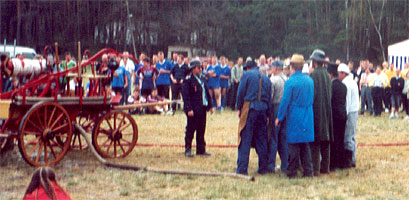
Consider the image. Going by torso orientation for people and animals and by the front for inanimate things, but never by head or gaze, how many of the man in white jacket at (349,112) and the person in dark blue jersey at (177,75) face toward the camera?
1

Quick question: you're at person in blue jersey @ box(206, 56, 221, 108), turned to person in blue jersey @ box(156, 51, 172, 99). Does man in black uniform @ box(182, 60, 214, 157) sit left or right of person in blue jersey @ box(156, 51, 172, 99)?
left

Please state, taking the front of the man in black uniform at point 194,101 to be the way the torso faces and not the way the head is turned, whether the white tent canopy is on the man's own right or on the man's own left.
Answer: on the man's own left

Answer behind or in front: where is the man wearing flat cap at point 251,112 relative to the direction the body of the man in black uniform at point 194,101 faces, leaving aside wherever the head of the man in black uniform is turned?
in front

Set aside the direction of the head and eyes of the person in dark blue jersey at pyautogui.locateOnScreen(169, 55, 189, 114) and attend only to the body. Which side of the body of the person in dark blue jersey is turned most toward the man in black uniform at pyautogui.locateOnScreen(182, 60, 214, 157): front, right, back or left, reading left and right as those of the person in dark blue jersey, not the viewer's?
front

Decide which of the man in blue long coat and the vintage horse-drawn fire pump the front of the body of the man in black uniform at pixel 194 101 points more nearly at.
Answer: the man in blue long coat

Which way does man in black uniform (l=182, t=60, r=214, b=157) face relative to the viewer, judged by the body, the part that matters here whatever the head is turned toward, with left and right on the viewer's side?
facing the viewer and to the right of the viewer

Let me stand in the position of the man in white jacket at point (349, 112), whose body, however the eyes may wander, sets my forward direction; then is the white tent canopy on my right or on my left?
on my right

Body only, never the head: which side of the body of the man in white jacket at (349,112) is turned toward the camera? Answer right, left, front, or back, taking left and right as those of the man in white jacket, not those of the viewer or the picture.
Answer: left

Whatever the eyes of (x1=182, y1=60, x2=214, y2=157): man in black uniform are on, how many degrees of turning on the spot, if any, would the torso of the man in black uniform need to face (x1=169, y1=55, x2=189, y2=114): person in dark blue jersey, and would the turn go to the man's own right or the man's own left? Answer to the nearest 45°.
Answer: approximately 135° to the man's own left

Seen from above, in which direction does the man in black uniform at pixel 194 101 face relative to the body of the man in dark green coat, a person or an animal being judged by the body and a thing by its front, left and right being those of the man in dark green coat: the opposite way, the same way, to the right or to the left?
the opposite way

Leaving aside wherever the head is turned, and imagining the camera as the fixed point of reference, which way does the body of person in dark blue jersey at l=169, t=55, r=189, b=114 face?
toward the camera

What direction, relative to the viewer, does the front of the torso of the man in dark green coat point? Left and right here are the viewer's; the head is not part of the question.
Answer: facing away from the viewer and to the left of the viewer
